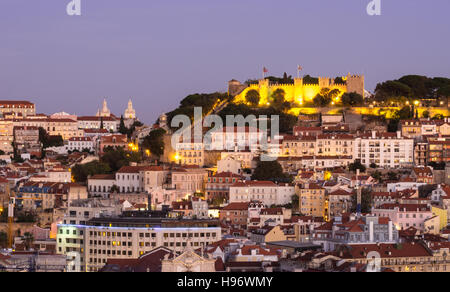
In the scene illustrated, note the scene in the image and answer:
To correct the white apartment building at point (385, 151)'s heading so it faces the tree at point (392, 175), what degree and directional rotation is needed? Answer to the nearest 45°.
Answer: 0° — it already faces it

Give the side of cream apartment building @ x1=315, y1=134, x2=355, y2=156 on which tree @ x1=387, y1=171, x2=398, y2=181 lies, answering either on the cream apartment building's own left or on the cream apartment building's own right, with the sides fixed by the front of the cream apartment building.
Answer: on the cream apartment building's own left

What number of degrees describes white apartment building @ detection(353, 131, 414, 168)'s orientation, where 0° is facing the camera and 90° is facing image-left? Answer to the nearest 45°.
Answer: approximately 0°

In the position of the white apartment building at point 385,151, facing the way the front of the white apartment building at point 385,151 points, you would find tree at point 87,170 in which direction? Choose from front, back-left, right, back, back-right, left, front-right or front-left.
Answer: right

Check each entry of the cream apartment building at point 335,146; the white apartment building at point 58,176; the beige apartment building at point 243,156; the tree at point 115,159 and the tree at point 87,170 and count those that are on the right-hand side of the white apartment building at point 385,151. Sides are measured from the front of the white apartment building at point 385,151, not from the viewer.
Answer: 5

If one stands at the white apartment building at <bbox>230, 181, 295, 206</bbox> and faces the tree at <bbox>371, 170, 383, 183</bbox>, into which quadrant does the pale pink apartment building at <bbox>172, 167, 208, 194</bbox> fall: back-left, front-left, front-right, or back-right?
back-left

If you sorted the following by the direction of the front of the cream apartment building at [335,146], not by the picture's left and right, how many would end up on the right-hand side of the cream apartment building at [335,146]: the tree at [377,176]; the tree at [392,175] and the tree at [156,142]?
1

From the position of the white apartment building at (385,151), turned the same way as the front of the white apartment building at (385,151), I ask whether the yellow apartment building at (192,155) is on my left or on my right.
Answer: on my right

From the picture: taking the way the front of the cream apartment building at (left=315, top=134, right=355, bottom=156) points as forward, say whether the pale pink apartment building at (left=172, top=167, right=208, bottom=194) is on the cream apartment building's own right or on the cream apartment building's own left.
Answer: on the cream apartment building's own right

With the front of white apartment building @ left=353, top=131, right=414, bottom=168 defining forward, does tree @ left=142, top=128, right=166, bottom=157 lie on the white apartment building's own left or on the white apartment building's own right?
on the white apartment building's own right

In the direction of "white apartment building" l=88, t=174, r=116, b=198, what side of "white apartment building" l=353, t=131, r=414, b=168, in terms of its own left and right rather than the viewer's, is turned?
right

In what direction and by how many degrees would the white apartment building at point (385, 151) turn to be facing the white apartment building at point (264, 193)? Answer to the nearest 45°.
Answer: approximately 45° to its right

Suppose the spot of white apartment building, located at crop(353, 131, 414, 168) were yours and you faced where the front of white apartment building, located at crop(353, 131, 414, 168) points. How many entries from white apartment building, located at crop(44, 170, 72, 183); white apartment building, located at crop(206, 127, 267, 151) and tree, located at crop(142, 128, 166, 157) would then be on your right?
3

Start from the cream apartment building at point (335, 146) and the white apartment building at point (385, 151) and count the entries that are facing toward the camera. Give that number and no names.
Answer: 2

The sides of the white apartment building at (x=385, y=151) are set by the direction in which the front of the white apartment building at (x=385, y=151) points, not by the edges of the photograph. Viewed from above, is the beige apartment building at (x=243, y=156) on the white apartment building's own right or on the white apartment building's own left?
on the white apartment building's own right

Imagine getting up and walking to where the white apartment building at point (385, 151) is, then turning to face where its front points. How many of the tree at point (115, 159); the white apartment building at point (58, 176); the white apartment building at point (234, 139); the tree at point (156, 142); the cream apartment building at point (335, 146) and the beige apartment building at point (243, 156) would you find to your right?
6
